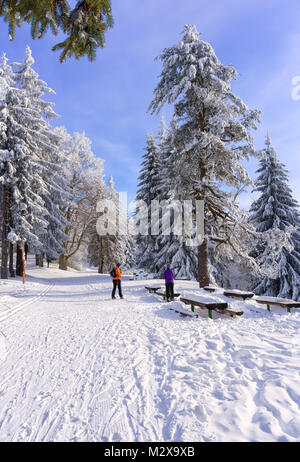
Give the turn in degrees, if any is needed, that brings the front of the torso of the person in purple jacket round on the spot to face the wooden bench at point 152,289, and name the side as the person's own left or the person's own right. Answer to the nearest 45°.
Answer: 0° — they already face it

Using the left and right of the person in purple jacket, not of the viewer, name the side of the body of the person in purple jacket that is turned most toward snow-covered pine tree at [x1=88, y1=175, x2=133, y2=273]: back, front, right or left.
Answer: front

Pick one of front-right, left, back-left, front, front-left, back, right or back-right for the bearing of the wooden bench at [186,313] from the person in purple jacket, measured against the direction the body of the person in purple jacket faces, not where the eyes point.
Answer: back

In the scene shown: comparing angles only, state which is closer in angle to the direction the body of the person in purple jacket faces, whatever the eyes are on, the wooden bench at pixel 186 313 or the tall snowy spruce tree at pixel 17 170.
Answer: the tall snowy spruce tree

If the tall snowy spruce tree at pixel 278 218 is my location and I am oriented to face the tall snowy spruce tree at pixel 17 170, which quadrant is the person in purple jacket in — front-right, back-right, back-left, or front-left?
front-left

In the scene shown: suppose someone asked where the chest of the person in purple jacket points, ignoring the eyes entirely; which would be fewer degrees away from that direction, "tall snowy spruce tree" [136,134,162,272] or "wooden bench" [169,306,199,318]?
the tall snowy spruce tree

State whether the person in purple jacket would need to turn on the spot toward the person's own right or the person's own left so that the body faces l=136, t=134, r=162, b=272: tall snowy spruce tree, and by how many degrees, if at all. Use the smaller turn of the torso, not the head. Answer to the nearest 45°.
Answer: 0° — they already face it

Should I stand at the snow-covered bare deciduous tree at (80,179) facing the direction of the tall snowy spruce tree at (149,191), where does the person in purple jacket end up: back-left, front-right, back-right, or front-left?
front-right

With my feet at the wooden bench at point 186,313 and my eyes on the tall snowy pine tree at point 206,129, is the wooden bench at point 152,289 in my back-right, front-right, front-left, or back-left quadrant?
front-left

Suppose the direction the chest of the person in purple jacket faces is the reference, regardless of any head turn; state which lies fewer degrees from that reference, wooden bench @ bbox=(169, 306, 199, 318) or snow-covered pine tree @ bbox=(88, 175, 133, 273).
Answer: the snow-covered pine tree

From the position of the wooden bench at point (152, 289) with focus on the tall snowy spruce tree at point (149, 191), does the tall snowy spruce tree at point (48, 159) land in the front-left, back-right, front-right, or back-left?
front-left
